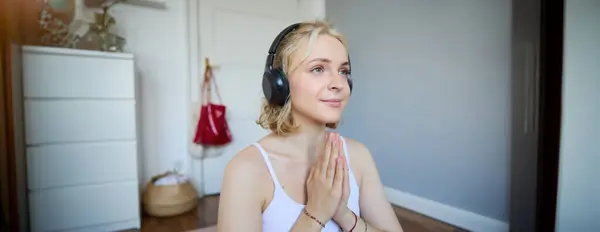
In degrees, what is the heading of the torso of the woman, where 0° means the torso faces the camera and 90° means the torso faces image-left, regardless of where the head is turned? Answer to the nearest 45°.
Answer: approximately 315°

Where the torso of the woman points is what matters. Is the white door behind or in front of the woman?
behind

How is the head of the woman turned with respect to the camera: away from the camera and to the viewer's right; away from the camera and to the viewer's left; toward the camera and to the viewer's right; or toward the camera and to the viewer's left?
toward the camera and to the viewer's right

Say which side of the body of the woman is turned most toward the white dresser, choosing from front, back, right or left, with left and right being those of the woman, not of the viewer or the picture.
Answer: back

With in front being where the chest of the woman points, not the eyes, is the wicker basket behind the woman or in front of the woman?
behind

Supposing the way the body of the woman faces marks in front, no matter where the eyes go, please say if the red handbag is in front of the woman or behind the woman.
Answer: behind
